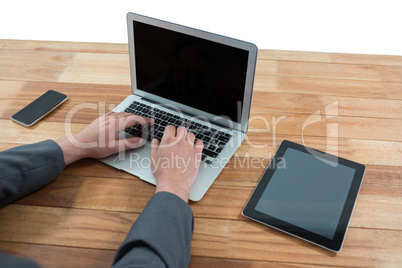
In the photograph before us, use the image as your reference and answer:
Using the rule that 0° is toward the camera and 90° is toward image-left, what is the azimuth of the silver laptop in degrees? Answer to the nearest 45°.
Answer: approximately 45°
